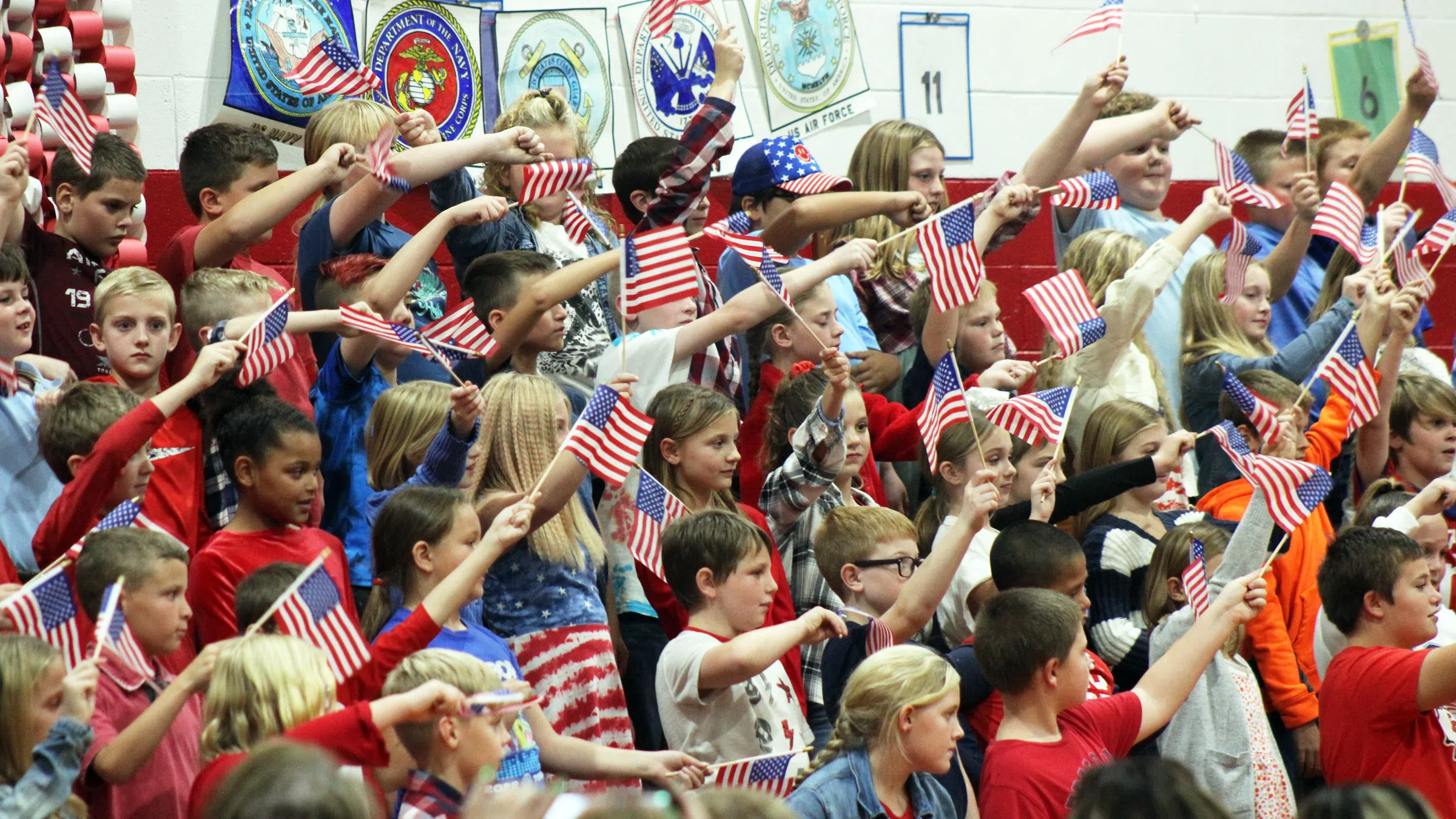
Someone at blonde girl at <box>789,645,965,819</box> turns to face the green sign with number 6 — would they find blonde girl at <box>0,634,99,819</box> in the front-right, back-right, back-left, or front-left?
back-left

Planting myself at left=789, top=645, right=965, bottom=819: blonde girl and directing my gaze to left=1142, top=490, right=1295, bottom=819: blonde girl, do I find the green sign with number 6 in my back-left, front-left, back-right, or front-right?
front-left

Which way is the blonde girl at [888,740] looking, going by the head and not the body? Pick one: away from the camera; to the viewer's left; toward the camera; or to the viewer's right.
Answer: to the viewer's right

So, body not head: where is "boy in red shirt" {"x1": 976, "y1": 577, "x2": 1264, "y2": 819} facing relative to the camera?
to the viewer's right

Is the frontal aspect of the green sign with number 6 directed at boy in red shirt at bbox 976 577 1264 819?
yes

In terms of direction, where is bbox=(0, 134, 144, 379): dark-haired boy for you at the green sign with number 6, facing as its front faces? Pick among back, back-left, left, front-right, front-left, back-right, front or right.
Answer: front-right

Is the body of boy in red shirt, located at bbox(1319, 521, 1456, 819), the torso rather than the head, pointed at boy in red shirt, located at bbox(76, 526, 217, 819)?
no

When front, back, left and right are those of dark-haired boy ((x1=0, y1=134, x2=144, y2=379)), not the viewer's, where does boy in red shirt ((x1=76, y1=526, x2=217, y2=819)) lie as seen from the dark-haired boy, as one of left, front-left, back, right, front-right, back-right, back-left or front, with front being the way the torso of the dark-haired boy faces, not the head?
front-right

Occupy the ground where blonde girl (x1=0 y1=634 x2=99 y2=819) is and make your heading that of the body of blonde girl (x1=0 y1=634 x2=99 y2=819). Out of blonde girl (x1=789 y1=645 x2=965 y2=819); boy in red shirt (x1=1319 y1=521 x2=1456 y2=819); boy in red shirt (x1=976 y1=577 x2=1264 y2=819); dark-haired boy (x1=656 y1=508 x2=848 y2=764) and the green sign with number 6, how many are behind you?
0

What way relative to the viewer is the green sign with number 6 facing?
toward the camera

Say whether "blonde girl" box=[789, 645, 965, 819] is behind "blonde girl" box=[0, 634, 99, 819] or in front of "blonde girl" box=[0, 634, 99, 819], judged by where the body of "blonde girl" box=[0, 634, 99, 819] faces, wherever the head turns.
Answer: in front

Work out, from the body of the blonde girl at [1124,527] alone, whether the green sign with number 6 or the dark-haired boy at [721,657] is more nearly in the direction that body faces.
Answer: the dark-haired boy

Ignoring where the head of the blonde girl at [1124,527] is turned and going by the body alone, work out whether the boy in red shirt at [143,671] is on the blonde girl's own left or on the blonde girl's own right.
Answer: on the blonde girl's own right

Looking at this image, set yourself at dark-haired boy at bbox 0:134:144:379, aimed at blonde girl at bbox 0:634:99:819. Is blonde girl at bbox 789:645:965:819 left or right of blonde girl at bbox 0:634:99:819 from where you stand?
left

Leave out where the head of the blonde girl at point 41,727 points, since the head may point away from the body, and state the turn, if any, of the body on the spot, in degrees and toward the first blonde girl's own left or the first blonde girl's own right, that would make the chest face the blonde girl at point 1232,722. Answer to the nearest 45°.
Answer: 0° — they already face them

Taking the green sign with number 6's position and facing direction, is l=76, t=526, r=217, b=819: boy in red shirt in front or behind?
in front
